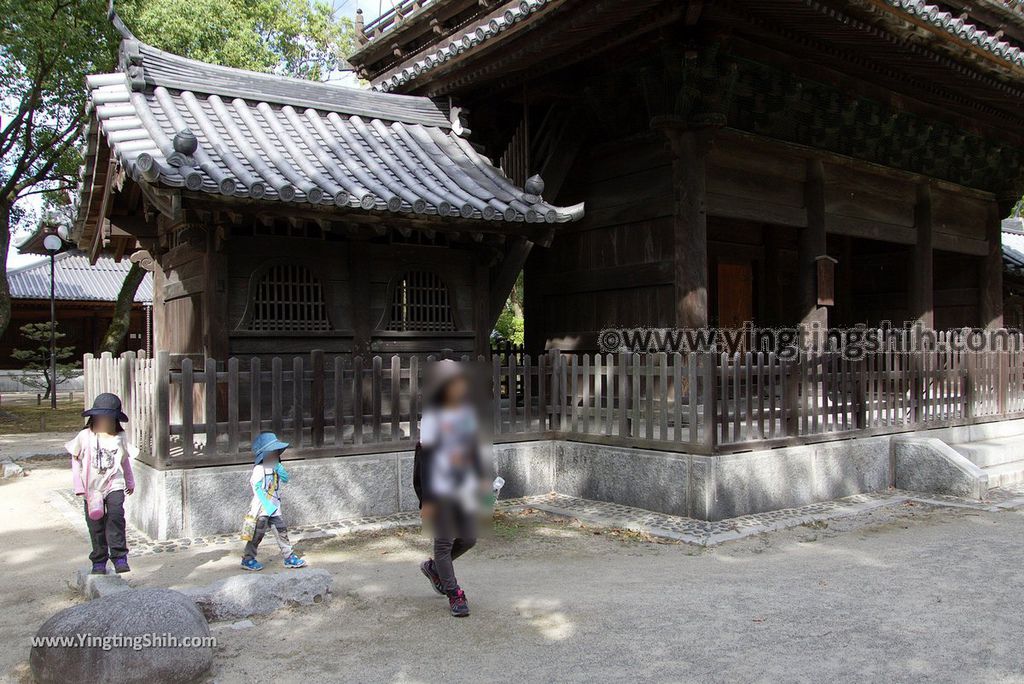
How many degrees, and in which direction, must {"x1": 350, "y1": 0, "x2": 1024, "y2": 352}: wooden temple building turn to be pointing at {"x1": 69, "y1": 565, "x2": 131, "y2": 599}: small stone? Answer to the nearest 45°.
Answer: approximately 90° to its right

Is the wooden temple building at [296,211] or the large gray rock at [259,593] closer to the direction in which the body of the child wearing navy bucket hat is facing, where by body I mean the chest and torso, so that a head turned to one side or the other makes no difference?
the large gray rock

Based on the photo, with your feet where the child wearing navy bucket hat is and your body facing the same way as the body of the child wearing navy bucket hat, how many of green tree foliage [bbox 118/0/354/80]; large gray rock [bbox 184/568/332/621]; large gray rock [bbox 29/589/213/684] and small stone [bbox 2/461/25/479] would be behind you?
2

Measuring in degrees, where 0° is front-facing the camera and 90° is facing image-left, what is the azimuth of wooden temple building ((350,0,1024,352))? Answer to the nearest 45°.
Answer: approximately 315°

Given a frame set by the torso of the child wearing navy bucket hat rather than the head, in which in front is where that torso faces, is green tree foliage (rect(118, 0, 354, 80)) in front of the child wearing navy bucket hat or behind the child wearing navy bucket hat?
behind

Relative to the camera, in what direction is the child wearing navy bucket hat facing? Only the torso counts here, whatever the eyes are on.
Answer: toward the camera

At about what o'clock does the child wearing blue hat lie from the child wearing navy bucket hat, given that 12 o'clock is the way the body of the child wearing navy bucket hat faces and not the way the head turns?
The child wearing blue hat is roughly at 9 o'clock from the child wearing navy bucket hat.

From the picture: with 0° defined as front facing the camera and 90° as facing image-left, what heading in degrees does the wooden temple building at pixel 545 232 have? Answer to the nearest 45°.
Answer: approximately 315°

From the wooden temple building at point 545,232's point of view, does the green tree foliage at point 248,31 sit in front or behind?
behind
